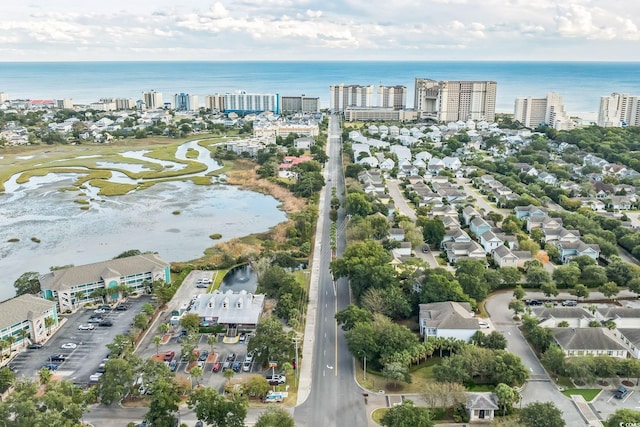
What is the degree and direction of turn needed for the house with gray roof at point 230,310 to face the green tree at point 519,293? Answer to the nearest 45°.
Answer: approximately 90° to its left

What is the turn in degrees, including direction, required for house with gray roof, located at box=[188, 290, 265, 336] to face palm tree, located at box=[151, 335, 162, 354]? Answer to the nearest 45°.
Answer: approximately 45° to its right

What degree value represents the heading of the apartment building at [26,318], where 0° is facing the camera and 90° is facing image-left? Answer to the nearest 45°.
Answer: approximately 315°

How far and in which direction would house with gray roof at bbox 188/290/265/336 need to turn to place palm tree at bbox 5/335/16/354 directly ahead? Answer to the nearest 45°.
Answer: approximately 90° to its right

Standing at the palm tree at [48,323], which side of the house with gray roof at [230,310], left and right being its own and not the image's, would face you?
right

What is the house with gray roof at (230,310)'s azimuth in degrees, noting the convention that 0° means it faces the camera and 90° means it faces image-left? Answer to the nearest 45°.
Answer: approximately 0°

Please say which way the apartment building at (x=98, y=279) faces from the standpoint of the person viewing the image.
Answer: facing the viewer and to the right of the viewer

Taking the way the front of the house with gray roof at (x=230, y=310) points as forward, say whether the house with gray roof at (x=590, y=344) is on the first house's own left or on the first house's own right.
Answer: on the first house's own left

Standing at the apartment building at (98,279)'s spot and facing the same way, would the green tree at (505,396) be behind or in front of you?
in front

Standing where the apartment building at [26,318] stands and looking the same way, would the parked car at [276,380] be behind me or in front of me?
in front

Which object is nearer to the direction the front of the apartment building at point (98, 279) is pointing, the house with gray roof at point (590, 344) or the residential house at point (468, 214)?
the house with gray roof

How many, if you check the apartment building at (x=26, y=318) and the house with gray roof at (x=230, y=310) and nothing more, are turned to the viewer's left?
0

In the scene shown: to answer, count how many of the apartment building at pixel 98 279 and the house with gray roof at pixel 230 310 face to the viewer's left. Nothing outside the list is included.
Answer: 0
